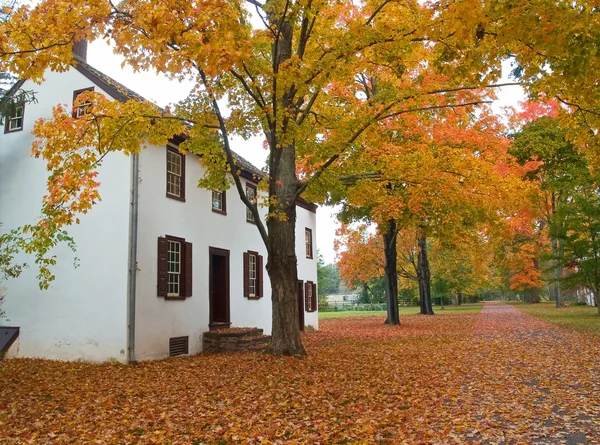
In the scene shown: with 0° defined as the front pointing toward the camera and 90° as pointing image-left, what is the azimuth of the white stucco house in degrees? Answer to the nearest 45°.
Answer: approximately 315°
